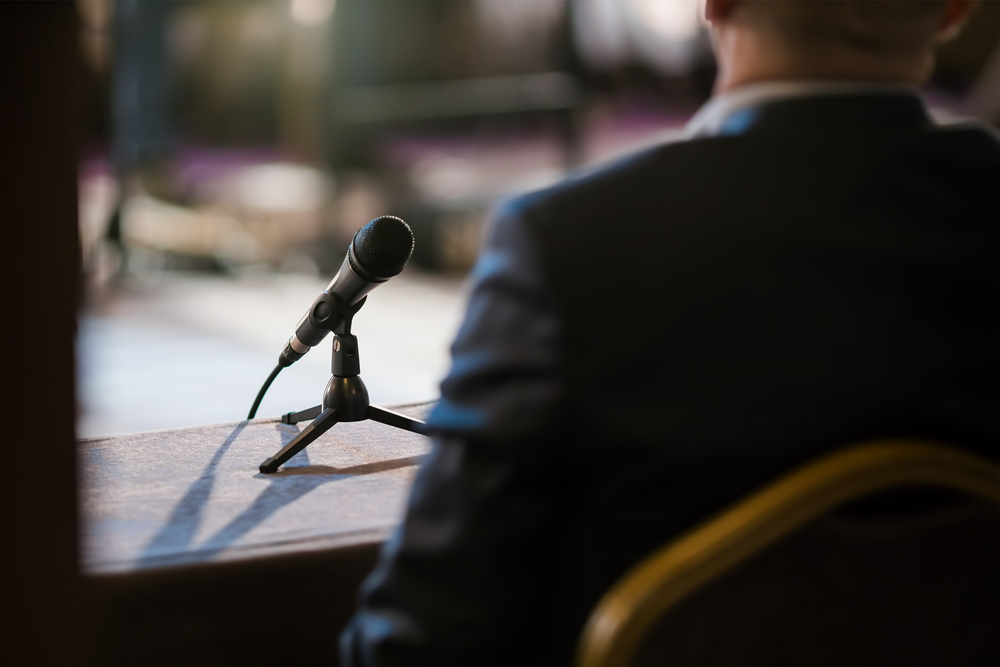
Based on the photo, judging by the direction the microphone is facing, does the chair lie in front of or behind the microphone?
in front

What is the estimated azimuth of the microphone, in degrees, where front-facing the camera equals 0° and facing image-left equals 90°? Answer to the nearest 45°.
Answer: approximately 315°
